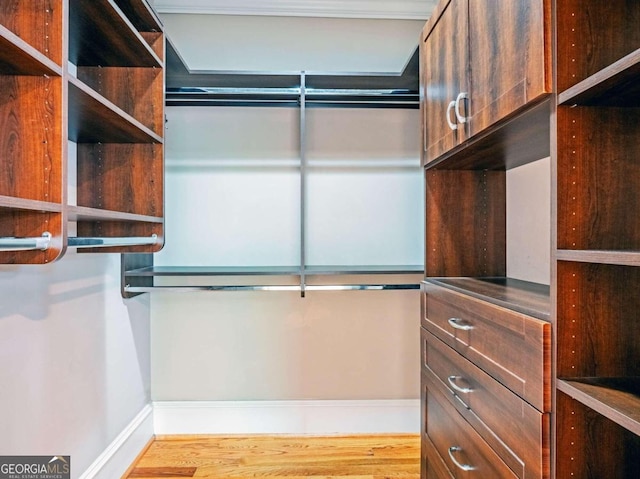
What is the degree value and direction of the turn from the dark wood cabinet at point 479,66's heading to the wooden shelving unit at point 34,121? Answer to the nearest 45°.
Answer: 0° — it already faces it

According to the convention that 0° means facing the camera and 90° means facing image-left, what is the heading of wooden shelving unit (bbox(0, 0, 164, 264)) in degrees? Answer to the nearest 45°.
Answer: approximately 315°

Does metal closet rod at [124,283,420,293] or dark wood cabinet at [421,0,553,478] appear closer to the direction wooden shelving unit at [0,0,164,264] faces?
the dark wood cabinet

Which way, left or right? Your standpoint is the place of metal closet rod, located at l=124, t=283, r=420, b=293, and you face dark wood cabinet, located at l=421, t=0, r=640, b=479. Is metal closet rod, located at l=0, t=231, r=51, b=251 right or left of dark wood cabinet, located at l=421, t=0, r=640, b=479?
right

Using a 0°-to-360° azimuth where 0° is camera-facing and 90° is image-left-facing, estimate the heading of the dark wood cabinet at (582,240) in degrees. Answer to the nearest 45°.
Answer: approximately 45°

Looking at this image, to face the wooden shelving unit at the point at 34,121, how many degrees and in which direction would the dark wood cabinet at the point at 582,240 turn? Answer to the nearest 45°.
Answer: approximately 45° to its right
